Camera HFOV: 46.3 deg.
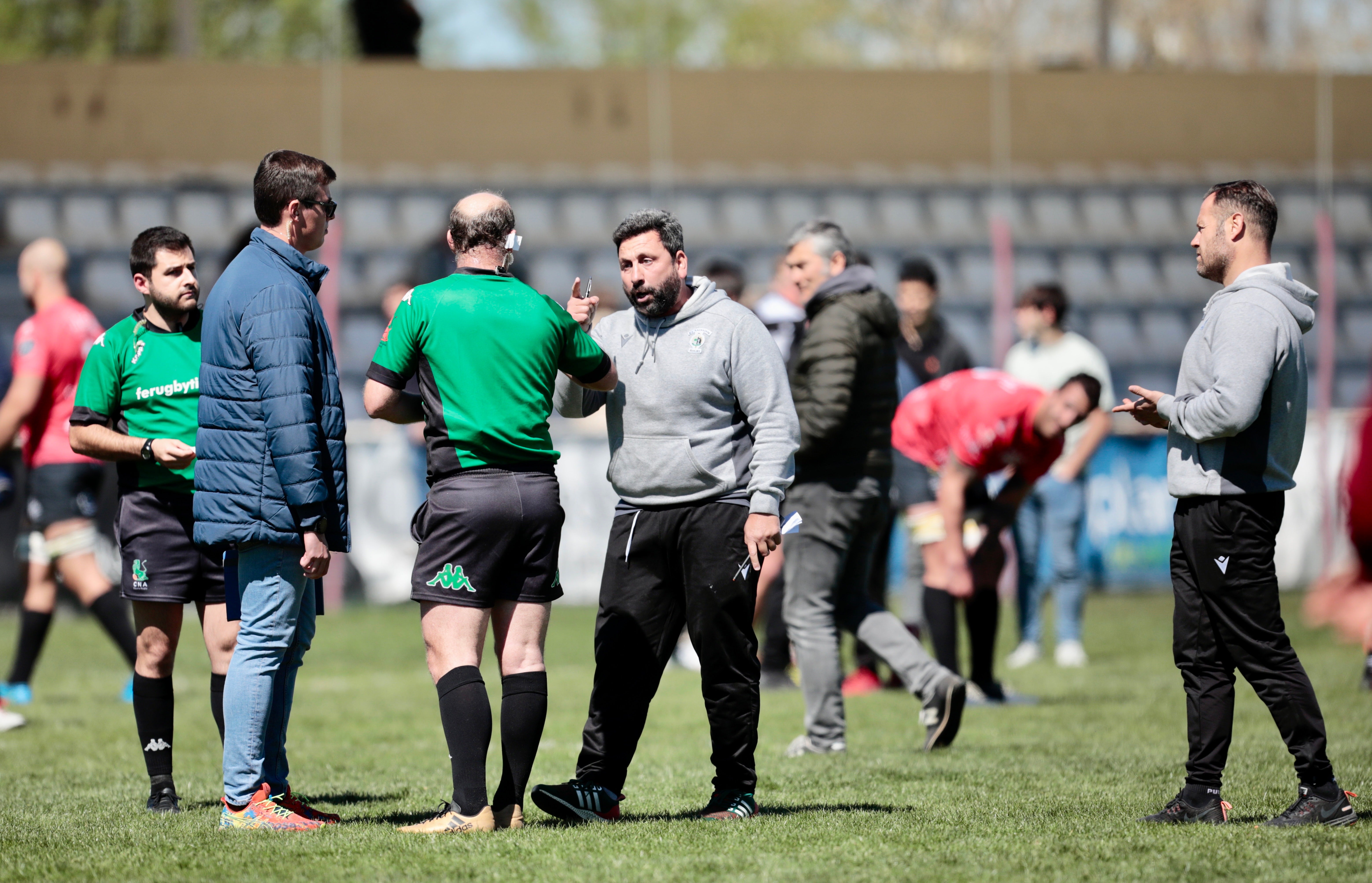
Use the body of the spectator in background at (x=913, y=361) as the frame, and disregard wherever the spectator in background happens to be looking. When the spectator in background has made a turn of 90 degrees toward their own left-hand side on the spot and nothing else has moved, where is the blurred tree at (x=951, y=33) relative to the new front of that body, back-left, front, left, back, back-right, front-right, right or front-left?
back-left

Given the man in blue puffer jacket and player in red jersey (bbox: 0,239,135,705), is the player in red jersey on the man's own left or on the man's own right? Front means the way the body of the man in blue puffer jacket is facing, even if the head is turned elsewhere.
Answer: on the man's own left

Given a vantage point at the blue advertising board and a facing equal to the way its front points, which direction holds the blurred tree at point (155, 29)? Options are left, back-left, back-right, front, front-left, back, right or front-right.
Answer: back-right

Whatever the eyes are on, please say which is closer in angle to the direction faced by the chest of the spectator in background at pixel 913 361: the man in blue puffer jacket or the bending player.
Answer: the man in blue puffer jacket

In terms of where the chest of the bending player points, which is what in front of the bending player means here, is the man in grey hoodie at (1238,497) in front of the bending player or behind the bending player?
in front

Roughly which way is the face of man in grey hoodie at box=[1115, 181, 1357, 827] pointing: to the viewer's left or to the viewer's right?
to the viewer's left

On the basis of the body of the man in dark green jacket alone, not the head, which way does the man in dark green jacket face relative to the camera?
to the viewer's left

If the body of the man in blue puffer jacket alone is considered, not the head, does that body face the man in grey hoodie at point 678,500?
yes

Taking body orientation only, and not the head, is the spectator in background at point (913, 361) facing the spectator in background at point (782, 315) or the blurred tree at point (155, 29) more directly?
the spectator in background

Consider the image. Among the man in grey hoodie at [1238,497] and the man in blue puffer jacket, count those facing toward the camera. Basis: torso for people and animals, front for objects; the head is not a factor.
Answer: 0

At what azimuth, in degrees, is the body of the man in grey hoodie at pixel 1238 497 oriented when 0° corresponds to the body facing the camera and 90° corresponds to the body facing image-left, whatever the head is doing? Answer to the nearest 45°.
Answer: approximately 90°
